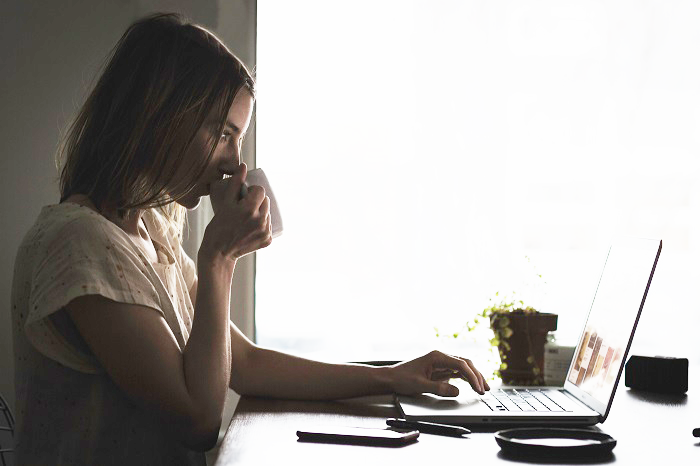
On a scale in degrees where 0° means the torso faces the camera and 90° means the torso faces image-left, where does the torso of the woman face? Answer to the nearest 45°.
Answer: approximately 270°

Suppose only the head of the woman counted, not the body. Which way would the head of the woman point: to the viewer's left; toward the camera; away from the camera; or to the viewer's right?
to the viewer's right

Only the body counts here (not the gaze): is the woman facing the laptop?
yes

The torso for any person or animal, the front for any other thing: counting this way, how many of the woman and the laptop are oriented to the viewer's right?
1

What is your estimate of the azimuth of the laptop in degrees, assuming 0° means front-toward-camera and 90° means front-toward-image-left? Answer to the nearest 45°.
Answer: approximately 90°

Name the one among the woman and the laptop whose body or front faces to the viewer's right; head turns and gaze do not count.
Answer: the woman

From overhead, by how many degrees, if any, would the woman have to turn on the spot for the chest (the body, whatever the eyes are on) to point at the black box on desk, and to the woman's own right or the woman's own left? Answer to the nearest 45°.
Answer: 0° — they already face it

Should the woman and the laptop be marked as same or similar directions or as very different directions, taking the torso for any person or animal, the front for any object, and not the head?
very different directions
